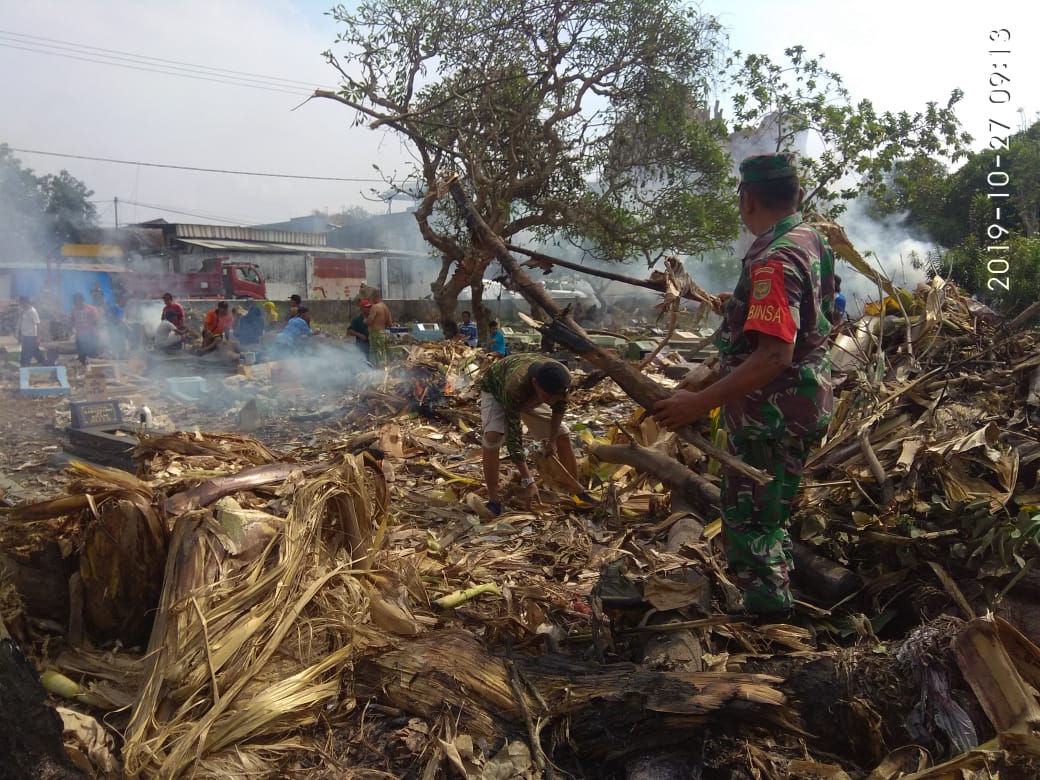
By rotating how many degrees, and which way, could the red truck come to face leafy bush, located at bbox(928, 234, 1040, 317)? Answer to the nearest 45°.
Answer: approximately 45° to its right

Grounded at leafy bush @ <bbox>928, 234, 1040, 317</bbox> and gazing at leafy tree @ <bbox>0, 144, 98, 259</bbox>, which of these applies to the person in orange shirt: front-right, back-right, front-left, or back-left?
front-left

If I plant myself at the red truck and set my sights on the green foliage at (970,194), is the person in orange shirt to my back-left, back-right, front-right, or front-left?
front-right

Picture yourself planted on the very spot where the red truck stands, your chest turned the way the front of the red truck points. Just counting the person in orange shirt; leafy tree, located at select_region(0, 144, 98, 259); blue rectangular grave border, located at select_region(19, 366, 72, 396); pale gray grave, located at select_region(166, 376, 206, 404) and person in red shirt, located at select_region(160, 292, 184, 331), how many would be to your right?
4

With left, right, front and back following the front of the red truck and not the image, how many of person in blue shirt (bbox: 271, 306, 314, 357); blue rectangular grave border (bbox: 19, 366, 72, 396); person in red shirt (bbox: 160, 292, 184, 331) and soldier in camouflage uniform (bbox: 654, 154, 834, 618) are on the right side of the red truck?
4

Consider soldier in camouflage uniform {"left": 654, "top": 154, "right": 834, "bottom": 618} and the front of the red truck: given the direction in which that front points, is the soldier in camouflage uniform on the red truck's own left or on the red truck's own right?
on the red truck's own right

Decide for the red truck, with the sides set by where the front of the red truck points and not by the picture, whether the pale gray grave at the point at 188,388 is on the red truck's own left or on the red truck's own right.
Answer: on the red truck's own right

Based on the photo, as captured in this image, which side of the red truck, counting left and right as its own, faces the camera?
right

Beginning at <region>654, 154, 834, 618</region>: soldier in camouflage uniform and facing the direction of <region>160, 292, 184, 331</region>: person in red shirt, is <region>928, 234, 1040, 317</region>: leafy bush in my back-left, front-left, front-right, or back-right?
front-right
